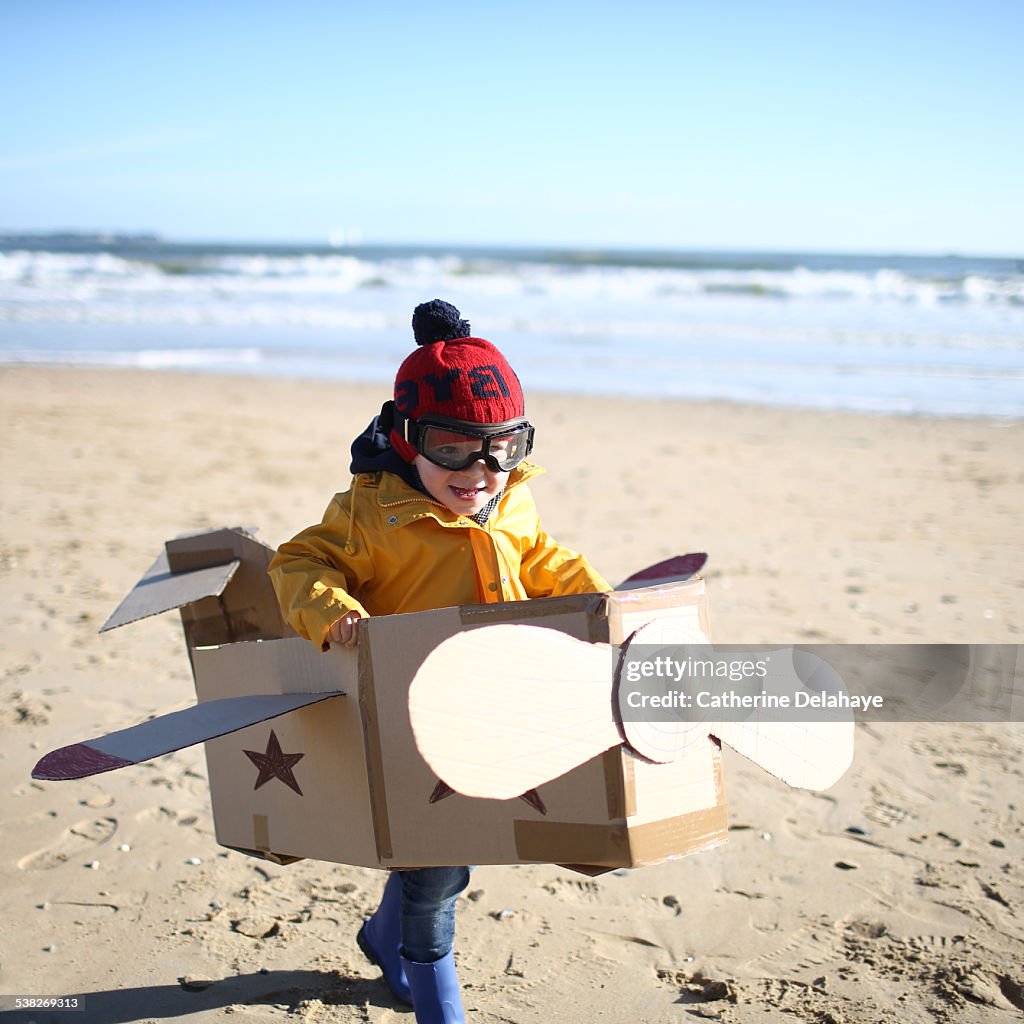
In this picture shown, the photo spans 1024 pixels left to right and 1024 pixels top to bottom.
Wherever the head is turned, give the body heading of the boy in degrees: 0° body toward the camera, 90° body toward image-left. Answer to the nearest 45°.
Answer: approximately 315°
